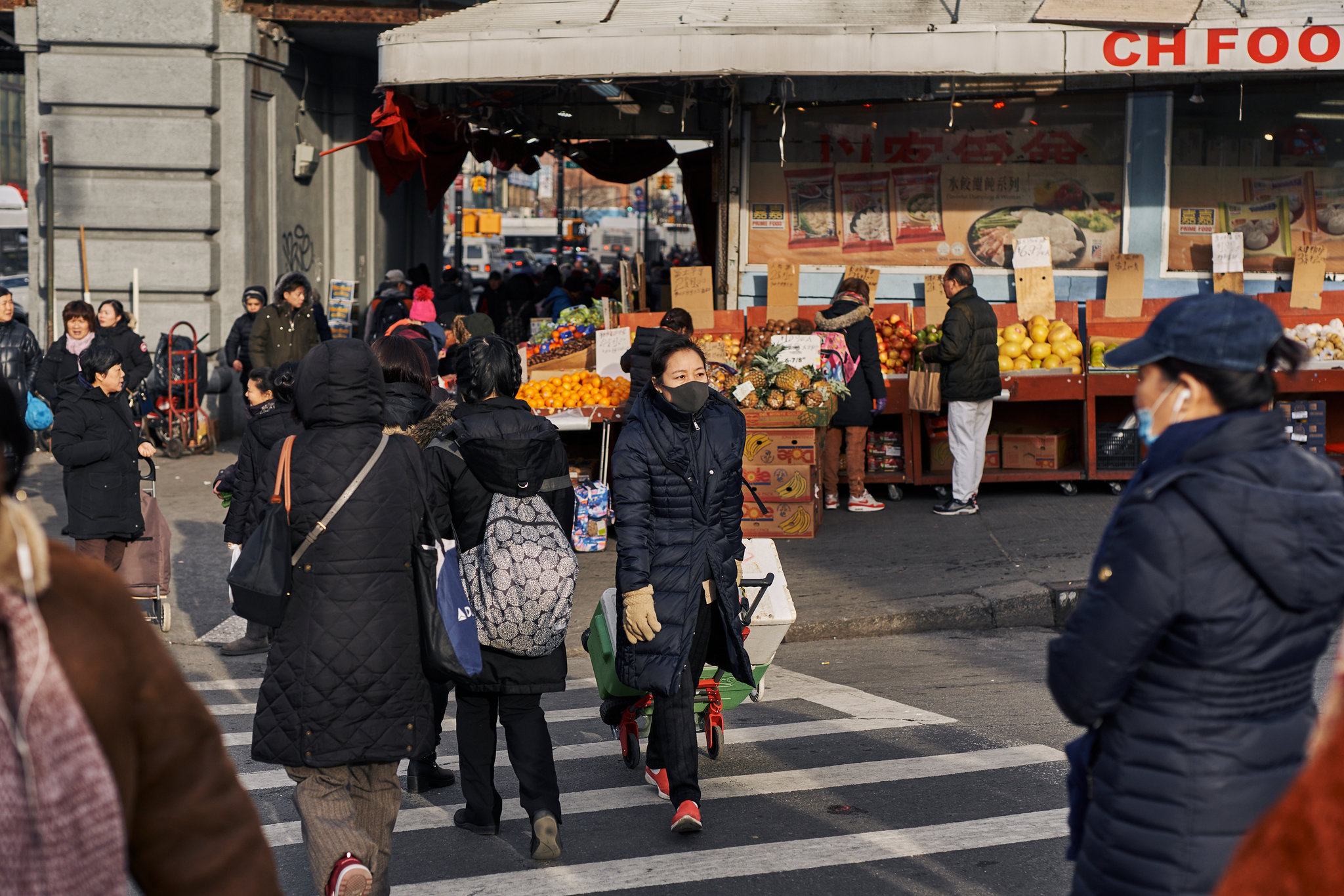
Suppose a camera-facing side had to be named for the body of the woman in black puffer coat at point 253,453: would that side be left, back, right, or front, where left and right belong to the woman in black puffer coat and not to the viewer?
left

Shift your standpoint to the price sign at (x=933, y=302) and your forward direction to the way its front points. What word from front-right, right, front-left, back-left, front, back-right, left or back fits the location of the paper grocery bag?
front

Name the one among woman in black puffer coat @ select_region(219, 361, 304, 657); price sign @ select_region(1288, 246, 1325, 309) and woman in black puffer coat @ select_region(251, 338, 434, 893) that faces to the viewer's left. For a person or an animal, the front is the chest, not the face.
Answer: woman in black puffer coat @ select_region(219, 361, 304, 657)

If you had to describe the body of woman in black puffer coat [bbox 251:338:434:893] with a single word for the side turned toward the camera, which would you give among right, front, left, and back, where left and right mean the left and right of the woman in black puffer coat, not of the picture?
back

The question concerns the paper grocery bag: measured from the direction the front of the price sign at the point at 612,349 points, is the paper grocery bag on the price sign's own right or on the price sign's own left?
on the price sign's own left

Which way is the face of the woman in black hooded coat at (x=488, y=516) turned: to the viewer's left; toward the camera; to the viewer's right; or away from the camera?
away from the camera

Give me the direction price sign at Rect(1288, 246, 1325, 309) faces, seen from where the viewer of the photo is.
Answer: facing the viewer

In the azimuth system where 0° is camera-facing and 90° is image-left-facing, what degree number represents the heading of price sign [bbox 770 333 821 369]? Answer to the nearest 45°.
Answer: approximately 0°

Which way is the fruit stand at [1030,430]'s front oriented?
toward the camera

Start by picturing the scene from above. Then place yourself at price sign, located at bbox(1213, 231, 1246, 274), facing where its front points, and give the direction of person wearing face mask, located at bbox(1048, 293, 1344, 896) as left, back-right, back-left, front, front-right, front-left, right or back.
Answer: front

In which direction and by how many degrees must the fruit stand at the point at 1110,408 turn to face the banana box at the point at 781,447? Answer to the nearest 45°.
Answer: approximately 45° to its right

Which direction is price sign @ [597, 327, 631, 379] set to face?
toward the camera
